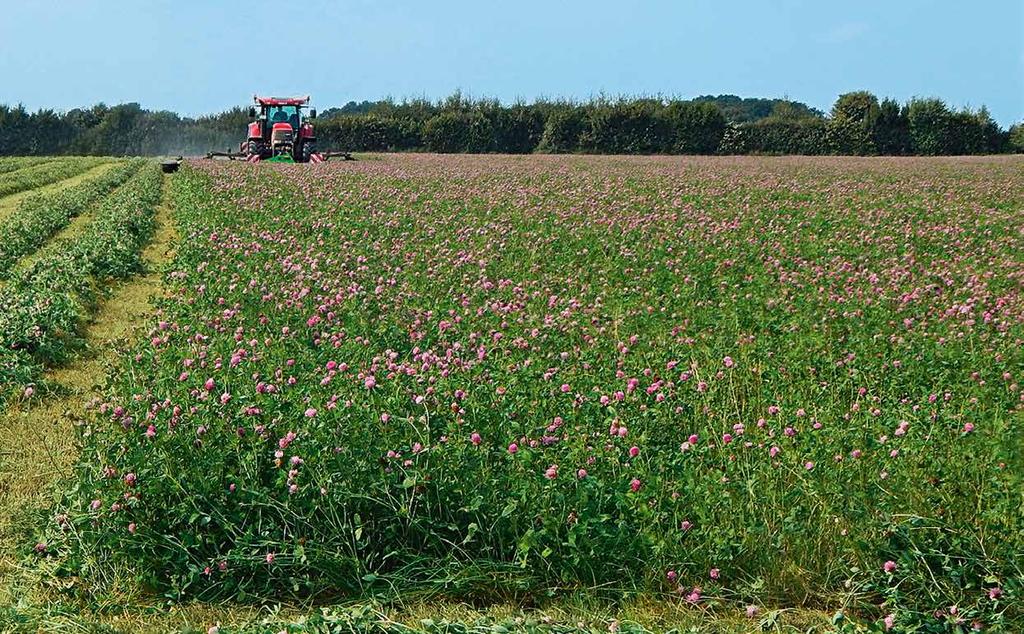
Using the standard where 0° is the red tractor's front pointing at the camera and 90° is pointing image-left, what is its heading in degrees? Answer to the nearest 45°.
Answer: approximately 0°
